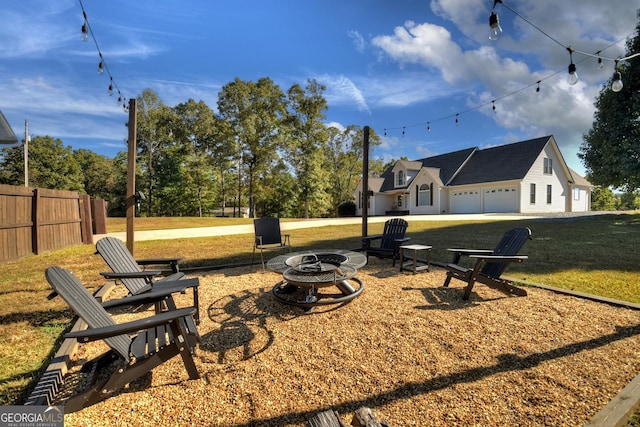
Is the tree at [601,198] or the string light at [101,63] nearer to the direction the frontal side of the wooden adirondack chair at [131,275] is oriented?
the tree

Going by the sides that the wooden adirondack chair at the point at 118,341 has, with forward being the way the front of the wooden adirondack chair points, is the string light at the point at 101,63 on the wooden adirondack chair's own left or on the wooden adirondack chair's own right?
on the wooden adirondack chair's own left

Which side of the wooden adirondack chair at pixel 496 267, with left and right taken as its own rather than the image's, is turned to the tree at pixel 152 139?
right

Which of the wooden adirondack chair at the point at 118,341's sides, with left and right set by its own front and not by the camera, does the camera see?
right

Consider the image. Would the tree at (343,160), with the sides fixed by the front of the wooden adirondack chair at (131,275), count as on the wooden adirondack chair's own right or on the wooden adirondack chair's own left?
on the wooden adirondack chair's own left

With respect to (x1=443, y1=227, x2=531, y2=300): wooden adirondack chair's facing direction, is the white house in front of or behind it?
behind

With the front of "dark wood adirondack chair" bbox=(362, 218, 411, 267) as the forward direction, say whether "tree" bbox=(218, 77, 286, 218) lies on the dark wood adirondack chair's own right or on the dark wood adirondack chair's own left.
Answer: on the dark wood adirondack chair's own right

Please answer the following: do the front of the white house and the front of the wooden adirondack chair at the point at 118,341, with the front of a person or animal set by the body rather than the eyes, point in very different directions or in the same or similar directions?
very different directions
